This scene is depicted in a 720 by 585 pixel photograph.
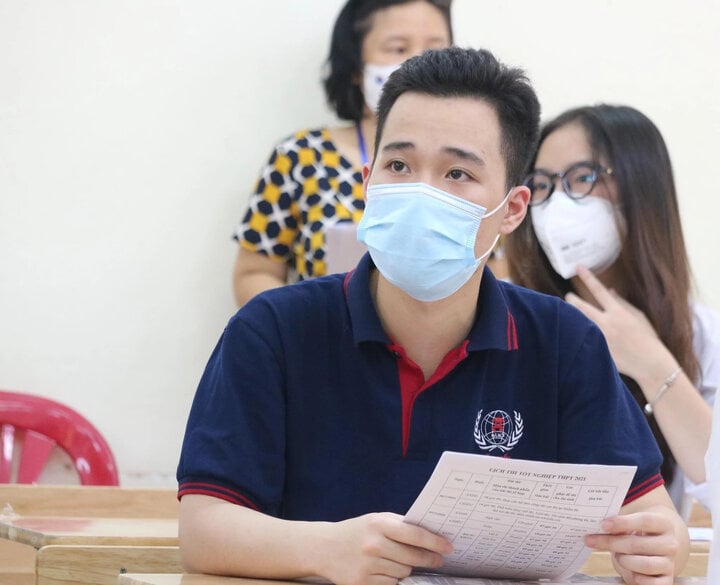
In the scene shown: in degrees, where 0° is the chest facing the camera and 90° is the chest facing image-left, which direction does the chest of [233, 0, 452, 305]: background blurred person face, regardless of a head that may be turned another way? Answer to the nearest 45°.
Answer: approximately 315°

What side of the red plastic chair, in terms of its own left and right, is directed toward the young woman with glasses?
left

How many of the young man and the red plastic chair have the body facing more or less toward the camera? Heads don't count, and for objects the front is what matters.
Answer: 2

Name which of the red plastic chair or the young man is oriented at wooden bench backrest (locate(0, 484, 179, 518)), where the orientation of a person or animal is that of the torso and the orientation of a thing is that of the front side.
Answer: the red plastic chair

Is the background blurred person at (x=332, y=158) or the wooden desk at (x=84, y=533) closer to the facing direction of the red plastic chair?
the wooden desk

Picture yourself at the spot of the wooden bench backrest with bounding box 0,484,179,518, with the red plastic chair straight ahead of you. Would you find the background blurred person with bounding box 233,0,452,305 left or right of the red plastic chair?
right

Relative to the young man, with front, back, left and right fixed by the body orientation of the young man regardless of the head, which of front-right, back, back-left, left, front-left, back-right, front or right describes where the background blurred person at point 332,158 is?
back

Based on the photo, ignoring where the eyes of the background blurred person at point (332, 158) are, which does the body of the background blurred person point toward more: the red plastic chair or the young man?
the young man

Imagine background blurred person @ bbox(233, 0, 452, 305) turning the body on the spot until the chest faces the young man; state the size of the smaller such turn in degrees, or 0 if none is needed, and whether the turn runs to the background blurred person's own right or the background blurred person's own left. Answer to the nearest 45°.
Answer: approximately 45° to the background blurred person's own right

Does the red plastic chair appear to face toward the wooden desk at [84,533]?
yes
